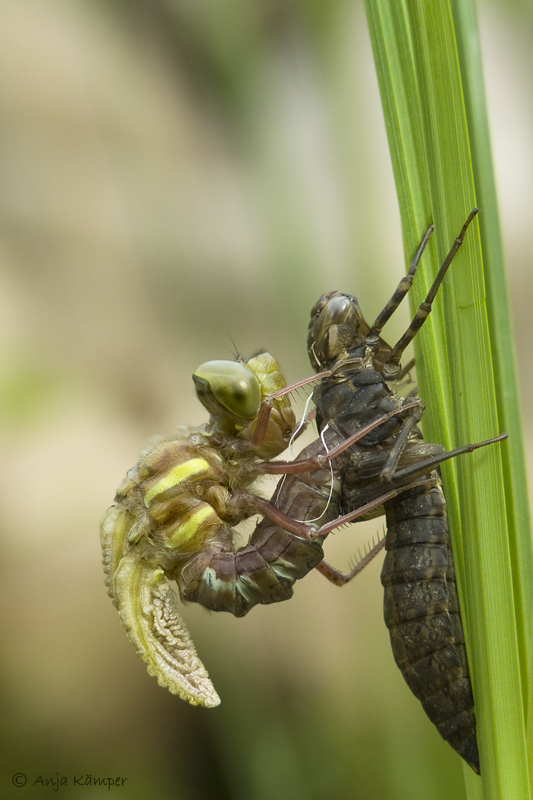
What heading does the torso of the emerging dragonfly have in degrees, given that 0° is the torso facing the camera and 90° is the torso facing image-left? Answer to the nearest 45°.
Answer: approximately 270°
